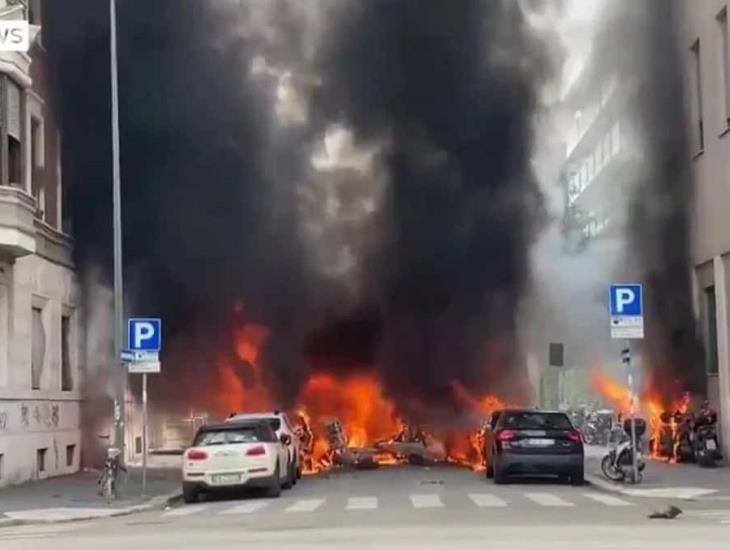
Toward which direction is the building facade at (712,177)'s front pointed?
to the viewer's left

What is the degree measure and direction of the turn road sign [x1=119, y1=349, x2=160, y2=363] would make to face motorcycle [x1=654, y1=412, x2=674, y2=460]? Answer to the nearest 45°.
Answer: approximately 135° to its left

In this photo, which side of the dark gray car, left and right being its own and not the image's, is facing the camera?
back

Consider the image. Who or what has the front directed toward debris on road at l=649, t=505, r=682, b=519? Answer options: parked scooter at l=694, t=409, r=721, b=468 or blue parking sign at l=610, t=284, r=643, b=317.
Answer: the blue parking sign

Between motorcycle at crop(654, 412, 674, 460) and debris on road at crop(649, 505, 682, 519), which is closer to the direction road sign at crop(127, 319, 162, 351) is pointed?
the debris on road

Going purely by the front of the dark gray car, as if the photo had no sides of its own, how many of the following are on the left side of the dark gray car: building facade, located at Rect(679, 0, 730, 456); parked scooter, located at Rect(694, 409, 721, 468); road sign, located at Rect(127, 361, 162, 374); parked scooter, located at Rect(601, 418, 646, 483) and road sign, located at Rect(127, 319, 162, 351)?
2

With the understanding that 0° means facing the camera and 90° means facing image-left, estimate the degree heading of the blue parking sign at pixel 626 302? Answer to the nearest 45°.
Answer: approximately 0°

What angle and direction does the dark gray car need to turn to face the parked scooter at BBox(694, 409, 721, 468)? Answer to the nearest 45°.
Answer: approximately 45° to its right
